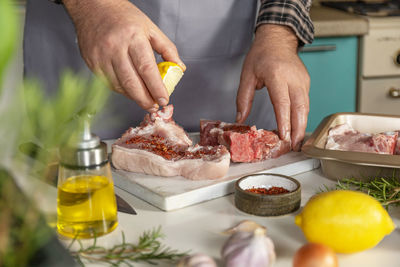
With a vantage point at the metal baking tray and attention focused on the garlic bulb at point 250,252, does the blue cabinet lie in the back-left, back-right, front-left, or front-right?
back-right

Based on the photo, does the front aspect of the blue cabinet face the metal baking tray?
yes

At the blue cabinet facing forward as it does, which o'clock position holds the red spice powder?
The red spice powder is roughly at 12 o'clock from the blue cabinet.

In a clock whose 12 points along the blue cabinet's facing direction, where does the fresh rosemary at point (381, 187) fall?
The fresh rosemary is roughly at 12 o'clock from the blue cabinet.

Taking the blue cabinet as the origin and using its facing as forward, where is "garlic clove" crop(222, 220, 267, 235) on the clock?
The garlic clove is roughly at 12 o'clock from the blue cabinet.

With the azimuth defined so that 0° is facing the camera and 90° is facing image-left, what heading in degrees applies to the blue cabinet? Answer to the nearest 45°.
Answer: approximately 0°
